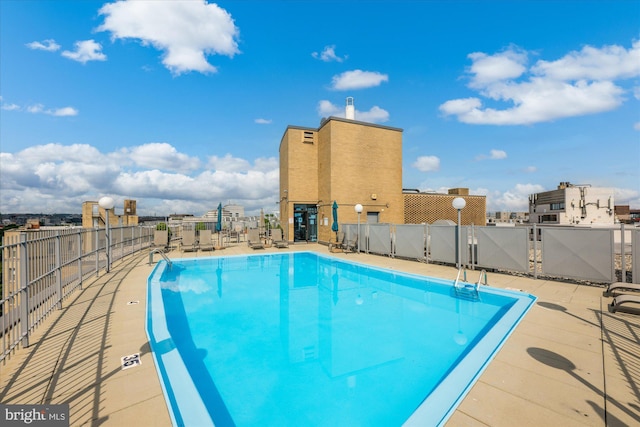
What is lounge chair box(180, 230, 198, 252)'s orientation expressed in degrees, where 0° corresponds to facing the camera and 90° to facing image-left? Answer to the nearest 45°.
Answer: approximately 0°

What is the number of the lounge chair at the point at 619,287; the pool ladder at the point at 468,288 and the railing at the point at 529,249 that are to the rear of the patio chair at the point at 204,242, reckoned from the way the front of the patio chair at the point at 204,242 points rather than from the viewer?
0

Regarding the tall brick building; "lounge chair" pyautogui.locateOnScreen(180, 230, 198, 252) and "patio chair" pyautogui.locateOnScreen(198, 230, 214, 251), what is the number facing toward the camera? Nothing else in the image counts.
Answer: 3

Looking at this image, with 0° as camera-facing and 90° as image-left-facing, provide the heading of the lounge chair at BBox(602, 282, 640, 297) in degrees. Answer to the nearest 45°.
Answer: approximately 90°

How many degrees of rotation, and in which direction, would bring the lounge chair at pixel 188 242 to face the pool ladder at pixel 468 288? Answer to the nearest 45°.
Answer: approximately 45° to its left

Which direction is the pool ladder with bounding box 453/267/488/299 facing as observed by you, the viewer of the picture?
facing the viewer and to the left of the viewer

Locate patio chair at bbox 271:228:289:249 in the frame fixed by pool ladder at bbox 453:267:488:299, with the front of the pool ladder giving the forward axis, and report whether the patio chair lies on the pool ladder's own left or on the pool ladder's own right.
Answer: on the pool ladder's own right

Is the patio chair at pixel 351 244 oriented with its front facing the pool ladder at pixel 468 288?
no

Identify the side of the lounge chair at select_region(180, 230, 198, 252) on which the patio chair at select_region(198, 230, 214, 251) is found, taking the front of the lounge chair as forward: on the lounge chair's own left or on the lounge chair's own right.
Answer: on the lounge chair's own left

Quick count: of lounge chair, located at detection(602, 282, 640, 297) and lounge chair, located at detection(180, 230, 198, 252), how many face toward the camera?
1

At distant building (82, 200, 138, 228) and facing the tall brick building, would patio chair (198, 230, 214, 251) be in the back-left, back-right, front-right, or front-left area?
front-right

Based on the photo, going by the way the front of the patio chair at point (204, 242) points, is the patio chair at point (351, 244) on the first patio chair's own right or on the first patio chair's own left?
on the first patio chair's own left

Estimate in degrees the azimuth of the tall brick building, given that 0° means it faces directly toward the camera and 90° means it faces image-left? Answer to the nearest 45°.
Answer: approximately 0°

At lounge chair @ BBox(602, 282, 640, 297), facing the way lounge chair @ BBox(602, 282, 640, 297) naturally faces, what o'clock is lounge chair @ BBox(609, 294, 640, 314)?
lounge chair @ BBox(609, 294, 640, 314) is roughly at 9 o'clock from lounge chair @ BBox(602, 282, 640, 297).

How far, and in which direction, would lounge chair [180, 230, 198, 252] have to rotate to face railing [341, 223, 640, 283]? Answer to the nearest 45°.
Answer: approximately 45° to its left
